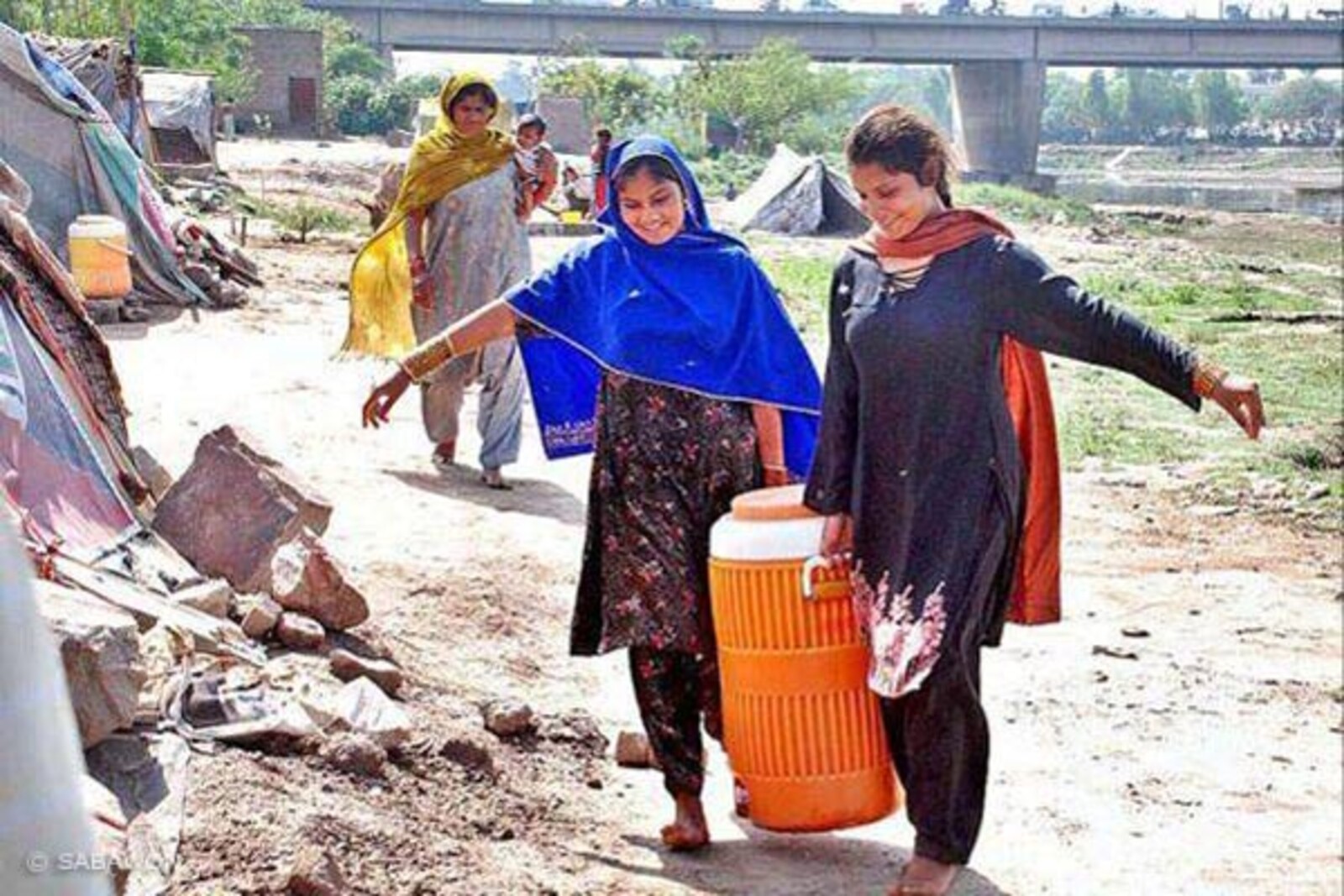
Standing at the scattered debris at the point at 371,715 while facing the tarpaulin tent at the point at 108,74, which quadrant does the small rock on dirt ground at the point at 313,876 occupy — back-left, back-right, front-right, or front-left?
back-left

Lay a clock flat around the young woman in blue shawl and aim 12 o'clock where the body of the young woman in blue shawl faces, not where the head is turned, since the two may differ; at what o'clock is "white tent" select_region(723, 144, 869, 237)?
The white tent is roughly at 6 o'clock from the young woman in blue shawl.

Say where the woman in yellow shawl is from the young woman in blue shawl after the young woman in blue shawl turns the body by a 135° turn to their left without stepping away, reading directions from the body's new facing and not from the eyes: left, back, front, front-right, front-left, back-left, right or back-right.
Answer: front-left

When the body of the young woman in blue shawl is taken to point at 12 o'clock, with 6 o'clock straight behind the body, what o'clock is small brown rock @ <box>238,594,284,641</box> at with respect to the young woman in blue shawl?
The small brown rock is roughly at 4 o'clock from the young woman in blue shawl.

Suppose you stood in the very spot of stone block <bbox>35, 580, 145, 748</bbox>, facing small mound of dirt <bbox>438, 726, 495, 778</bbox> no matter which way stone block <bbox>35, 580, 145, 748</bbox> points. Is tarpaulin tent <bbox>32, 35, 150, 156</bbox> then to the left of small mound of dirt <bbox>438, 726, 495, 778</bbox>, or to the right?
left

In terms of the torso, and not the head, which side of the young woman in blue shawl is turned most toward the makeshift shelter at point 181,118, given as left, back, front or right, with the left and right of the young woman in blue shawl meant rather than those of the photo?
back

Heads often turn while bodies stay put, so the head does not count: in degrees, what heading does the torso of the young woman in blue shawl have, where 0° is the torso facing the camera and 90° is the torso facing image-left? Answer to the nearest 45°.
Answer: approximately 0°

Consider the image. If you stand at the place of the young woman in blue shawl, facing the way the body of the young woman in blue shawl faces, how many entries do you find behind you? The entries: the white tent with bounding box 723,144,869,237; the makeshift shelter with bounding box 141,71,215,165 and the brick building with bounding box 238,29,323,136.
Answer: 3

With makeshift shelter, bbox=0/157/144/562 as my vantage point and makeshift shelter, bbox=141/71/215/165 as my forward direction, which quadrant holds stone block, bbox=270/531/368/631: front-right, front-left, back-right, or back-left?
back-right
